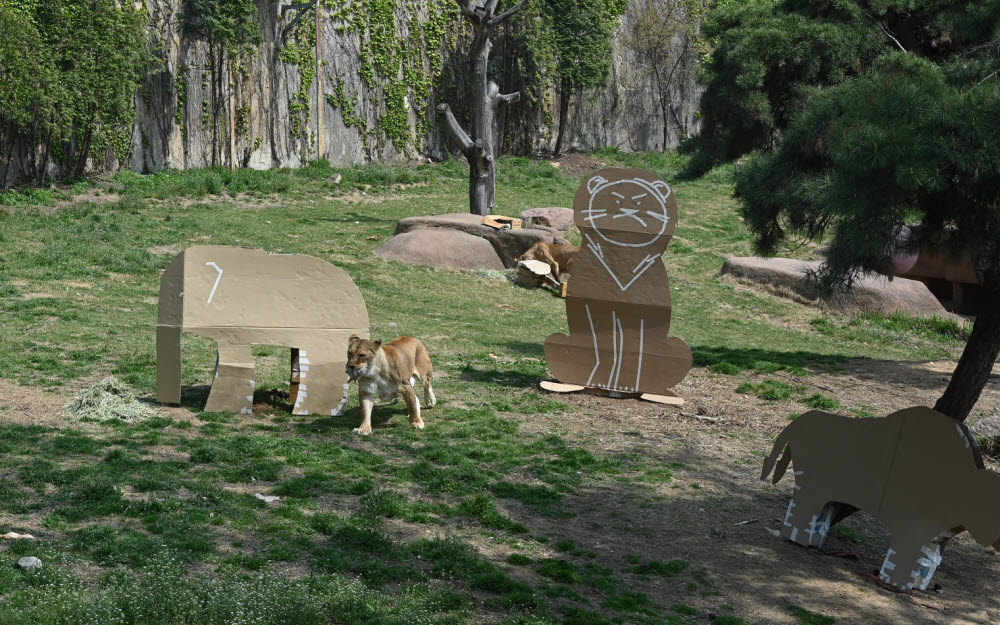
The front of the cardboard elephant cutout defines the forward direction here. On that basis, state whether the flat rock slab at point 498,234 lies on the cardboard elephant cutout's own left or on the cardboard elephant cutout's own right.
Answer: on the cardboard elephant cutout's own right

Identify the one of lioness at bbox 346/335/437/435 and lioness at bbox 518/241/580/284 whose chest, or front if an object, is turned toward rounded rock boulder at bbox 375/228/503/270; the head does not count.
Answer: lioness at bbox 518/241/580/284

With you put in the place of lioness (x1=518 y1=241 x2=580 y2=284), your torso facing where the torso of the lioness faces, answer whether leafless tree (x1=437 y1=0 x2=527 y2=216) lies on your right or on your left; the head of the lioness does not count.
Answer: on your right

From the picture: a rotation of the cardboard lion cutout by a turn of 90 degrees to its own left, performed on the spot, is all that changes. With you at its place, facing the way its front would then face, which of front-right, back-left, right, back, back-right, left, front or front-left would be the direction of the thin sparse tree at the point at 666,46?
left

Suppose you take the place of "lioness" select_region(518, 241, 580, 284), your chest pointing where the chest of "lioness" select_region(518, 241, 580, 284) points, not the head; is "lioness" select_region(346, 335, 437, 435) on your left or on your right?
on your left

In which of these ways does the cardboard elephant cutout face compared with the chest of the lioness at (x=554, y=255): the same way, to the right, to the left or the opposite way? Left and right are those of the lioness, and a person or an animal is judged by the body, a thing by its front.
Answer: the same way

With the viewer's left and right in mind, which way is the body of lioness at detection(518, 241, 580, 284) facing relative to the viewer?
facing to the left of the viewer

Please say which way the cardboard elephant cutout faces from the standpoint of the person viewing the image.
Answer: facing to the left of the viewer

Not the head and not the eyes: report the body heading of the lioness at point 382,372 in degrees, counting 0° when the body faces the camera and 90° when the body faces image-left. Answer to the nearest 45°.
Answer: approximately 45°

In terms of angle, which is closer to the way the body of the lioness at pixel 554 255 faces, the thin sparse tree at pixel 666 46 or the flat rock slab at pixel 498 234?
the flat rock slab

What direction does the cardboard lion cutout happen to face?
toward the camera

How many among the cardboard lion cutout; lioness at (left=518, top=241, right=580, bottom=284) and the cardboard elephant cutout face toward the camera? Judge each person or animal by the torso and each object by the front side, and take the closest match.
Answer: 1

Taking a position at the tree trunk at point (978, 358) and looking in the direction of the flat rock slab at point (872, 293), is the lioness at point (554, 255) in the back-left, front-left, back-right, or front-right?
front-left

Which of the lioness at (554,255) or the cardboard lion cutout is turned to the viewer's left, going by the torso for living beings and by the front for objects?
the lioness

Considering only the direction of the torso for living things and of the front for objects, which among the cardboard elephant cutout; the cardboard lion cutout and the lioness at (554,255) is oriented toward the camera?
the cardboard lion cutout
